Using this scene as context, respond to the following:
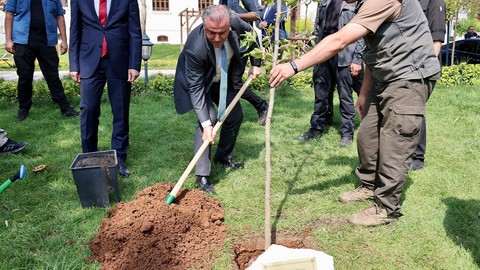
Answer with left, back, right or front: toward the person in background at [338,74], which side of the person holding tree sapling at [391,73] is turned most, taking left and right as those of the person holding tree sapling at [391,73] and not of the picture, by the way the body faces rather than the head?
right

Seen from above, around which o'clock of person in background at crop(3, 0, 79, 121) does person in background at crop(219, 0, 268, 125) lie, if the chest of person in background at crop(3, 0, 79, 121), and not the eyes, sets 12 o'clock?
person in background at crop(219, 0, 268, 125) is roughly at 10 o'clock from person in background at crop(3, 0, 79, 121).

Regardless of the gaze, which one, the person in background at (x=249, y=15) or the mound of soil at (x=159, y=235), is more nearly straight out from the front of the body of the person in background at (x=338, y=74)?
the mound of soil

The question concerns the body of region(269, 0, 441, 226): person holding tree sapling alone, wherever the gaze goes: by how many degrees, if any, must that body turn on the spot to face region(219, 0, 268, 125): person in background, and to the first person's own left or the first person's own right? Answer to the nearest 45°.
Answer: approximately 45° to the first person's own right

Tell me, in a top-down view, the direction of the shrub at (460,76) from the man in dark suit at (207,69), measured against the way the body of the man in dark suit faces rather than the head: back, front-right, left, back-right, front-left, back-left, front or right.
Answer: left

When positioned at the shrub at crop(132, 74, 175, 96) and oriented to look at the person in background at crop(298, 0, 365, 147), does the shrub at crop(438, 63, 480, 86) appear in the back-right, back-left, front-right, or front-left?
front-left

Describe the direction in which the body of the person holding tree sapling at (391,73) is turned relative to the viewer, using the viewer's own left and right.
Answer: facing to the left of the viewer

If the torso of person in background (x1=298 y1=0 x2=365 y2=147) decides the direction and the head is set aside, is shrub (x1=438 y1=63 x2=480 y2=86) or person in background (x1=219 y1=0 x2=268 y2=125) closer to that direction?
the person in background

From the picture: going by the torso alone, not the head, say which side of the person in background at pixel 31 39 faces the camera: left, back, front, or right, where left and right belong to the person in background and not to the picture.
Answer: front

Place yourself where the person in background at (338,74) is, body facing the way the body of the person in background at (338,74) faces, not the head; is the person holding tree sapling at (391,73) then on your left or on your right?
on your left

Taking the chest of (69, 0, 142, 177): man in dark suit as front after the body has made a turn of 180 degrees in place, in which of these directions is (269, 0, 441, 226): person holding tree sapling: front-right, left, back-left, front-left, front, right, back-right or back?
back-right

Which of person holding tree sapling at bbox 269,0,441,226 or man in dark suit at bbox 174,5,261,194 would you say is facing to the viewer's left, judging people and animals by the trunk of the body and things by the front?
the person holding tree sapling

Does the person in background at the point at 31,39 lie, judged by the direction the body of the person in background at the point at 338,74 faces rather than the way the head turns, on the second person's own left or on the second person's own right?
on the second person's own right

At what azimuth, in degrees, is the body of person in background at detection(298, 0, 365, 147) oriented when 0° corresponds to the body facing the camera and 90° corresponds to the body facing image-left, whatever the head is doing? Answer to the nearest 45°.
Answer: approximately 45°

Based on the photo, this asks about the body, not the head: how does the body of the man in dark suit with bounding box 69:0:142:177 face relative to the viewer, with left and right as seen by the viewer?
facing the viewer
